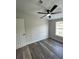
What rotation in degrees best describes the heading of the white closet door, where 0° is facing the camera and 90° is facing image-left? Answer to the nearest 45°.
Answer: approximately 315°
